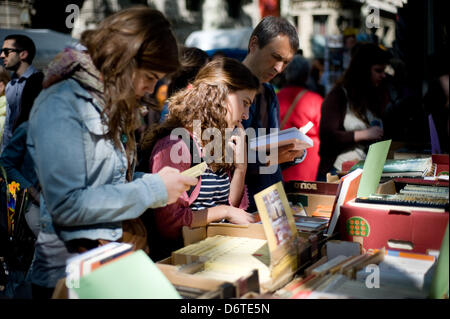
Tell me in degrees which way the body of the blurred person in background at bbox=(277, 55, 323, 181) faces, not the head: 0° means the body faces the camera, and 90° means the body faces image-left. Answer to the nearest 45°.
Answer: approximately 180°

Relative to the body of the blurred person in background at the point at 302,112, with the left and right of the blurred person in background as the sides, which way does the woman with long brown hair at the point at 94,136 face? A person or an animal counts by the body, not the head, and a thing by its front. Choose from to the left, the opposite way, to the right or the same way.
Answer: to the right

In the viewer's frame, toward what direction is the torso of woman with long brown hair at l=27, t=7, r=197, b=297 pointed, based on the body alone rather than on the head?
to the viewer's right

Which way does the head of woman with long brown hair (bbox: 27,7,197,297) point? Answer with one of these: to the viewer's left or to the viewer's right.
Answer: to the viewer's right

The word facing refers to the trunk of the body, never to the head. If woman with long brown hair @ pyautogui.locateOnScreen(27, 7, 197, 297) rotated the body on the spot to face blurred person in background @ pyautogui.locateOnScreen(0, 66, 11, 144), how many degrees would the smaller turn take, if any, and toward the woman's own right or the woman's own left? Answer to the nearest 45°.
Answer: approximately 90° to the woman's own left

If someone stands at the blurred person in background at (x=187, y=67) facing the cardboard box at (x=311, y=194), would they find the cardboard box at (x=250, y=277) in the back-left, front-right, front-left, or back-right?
front-right

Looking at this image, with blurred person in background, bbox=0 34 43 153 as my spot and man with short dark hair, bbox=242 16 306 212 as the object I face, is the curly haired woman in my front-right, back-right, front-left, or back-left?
front-right

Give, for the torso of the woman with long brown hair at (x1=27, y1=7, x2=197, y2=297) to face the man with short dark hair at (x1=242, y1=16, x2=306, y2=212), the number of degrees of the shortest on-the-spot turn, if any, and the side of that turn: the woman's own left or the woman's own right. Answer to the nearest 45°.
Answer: approximately 45° to the woman's own left

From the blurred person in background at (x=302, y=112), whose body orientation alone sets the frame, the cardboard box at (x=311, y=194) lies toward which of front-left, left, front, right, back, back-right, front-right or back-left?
back

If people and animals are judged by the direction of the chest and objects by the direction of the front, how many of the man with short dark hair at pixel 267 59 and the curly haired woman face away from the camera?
0

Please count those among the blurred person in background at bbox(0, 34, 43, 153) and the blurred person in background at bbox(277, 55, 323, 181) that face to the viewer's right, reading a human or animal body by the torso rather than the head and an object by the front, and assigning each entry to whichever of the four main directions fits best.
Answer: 0

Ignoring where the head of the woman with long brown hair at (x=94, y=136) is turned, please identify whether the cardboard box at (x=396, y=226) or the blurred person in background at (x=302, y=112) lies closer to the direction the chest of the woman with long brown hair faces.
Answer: the cardboard box

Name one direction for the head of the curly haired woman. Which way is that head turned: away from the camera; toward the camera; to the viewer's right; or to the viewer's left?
to the viewer's right

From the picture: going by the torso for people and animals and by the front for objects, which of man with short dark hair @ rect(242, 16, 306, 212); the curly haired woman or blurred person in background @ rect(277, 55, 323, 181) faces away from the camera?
the blurred person in background

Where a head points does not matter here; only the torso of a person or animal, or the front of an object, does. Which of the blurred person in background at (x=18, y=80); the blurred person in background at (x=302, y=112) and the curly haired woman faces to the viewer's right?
the curly haired woman

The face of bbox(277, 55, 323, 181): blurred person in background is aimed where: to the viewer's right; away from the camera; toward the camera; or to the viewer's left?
away from the camera

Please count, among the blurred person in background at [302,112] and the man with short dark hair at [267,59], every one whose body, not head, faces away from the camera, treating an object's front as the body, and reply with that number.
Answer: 1
